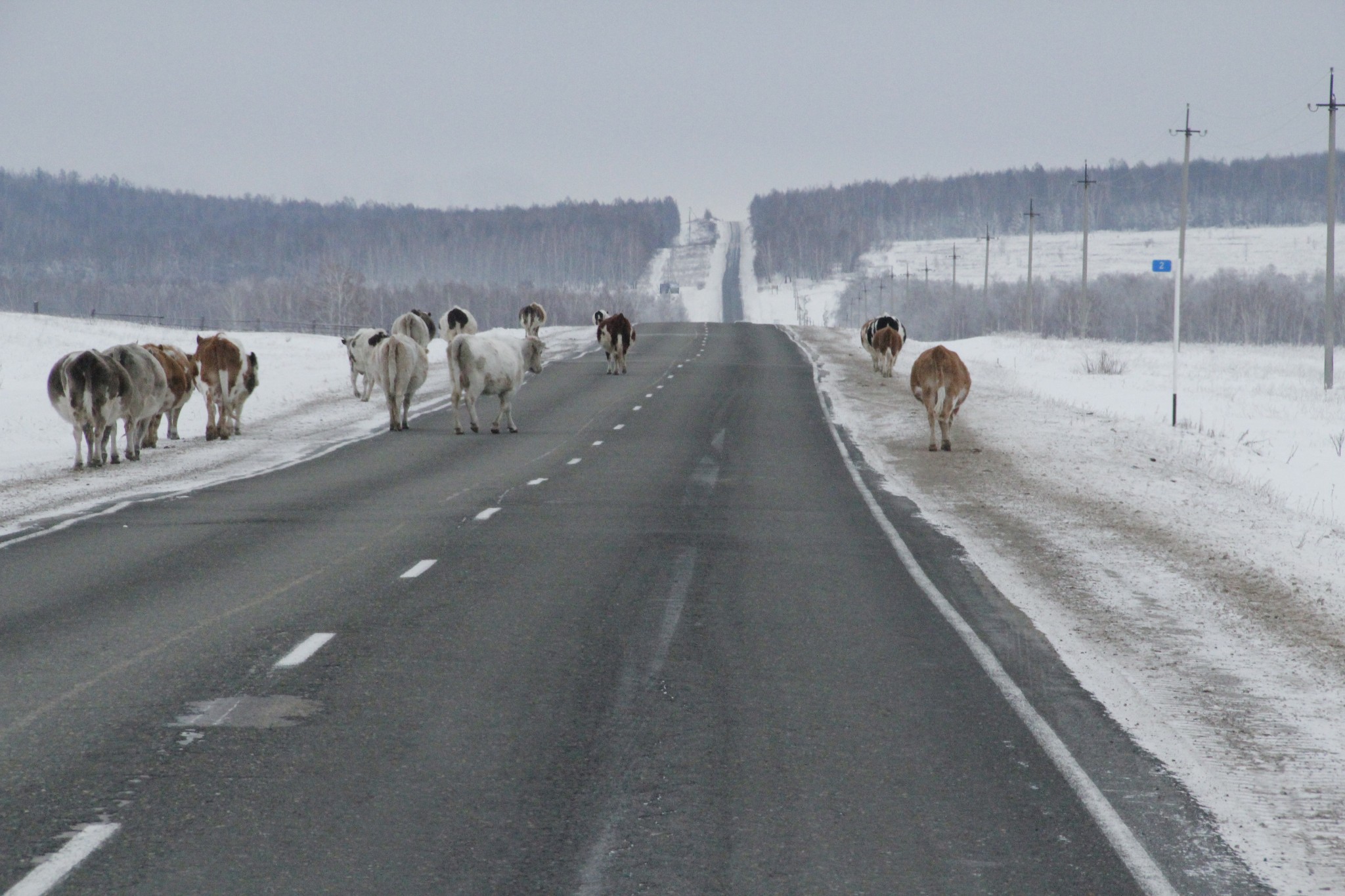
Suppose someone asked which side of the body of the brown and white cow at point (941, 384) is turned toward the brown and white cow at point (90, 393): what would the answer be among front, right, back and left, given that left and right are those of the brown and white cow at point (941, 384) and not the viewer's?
left

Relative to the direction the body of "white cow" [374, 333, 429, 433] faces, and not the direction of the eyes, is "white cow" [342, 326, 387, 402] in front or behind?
in front

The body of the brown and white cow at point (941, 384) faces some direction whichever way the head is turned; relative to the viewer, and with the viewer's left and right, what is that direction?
facing away from the viewer

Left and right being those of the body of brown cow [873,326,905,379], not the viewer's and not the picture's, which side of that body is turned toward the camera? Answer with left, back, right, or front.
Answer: back

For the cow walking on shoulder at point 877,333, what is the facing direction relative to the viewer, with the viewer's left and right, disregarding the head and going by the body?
facing away from the viewer

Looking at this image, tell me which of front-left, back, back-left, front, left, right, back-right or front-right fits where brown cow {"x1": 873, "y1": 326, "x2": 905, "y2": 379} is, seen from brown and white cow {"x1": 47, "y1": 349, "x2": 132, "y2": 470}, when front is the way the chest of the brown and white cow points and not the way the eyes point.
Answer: front-right

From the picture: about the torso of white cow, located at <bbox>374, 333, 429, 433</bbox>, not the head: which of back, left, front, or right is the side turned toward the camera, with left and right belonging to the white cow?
back

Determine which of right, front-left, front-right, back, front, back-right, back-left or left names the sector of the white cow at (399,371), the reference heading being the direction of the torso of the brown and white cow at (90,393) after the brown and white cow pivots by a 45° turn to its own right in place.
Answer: front

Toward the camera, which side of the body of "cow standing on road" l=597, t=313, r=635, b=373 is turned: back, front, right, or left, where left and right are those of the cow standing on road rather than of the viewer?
back

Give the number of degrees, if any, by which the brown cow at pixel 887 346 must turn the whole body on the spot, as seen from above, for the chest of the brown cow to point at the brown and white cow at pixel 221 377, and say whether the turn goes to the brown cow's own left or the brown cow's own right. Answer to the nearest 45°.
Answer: approximately 135° to the brown cow's own left

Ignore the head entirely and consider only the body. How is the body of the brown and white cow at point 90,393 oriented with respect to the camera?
away from the camera

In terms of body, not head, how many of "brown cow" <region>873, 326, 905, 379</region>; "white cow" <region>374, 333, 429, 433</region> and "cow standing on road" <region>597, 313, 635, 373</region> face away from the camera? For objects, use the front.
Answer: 3

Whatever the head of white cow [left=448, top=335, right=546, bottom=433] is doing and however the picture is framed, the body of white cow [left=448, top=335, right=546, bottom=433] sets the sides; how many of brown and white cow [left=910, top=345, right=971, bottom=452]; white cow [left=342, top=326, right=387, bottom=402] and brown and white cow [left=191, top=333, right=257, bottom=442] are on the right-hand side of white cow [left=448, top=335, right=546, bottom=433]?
1
